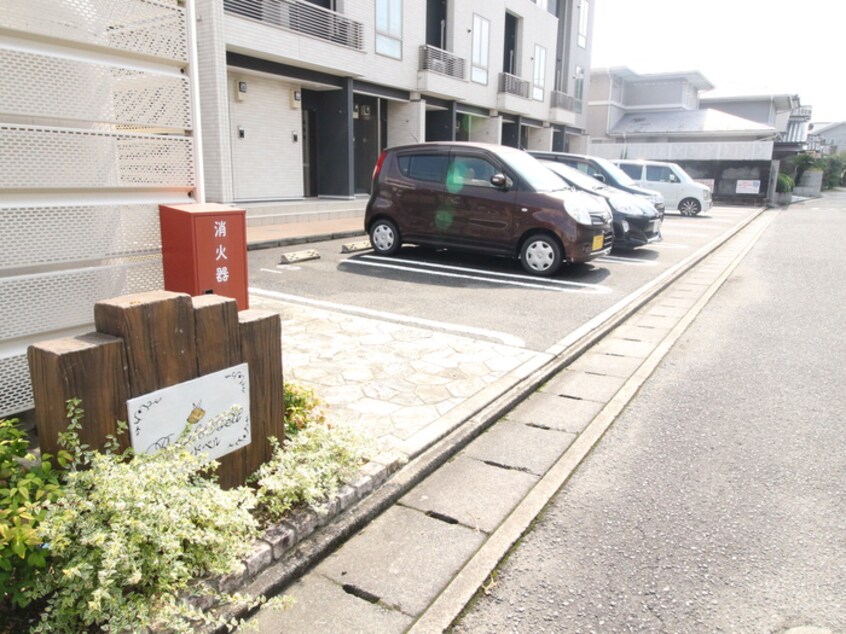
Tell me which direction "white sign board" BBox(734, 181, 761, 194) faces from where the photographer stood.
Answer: facing the viewer

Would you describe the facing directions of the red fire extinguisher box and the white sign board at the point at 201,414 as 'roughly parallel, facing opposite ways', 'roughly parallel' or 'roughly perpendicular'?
roughly parallel

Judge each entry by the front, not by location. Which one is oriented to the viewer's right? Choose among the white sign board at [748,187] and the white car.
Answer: the white car

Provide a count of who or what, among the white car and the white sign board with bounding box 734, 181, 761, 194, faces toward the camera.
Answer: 1

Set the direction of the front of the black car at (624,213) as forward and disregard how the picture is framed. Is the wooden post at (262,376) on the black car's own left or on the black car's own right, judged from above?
on the black car's own right

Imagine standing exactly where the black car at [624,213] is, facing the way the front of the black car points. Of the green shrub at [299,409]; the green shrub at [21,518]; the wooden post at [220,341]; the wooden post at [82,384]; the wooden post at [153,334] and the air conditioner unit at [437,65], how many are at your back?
1

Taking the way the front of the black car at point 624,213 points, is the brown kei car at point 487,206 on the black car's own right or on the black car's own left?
on the black car's own right

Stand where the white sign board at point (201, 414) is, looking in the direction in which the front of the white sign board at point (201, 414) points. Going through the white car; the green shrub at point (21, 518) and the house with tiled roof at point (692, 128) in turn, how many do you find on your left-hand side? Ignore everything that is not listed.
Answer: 2

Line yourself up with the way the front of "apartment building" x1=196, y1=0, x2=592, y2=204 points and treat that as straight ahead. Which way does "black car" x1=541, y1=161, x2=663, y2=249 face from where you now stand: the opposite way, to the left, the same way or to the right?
the same way

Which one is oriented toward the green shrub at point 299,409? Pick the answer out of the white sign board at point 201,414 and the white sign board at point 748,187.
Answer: the white sign board at point 748,187

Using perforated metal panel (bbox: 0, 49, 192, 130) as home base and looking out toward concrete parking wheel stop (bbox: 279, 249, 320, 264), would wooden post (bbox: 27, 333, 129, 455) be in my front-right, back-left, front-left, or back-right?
back-right

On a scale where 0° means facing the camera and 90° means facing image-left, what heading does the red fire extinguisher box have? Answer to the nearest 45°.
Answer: approximately 315°

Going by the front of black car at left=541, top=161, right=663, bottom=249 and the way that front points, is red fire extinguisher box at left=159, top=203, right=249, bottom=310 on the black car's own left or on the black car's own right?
on the black car's own right

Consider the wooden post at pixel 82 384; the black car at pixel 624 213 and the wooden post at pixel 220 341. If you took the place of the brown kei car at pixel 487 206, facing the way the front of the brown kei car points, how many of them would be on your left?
1

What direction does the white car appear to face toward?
to the viewer's right
